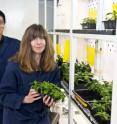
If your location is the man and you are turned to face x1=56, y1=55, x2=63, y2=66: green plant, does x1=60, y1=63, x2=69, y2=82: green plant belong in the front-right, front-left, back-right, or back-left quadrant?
front-right

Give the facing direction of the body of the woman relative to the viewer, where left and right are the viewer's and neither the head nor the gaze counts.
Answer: facing the viewer and to the right of the viewer

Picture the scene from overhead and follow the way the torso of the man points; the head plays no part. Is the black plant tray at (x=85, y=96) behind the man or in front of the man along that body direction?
in front

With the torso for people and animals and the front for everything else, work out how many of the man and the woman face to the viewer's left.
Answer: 0

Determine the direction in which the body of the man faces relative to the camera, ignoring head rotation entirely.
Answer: toward the camera

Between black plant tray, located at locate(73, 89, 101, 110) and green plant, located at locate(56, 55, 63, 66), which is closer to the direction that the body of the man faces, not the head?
the black plant tray

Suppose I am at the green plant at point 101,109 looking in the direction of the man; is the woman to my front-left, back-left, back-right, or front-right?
front-left

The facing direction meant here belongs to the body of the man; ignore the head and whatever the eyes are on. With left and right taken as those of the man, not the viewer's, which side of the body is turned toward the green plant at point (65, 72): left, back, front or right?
left

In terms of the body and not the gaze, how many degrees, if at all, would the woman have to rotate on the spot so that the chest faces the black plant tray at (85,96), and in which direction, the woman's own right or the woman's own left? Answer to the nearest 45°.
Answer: approximately 45° to the woman's own left
